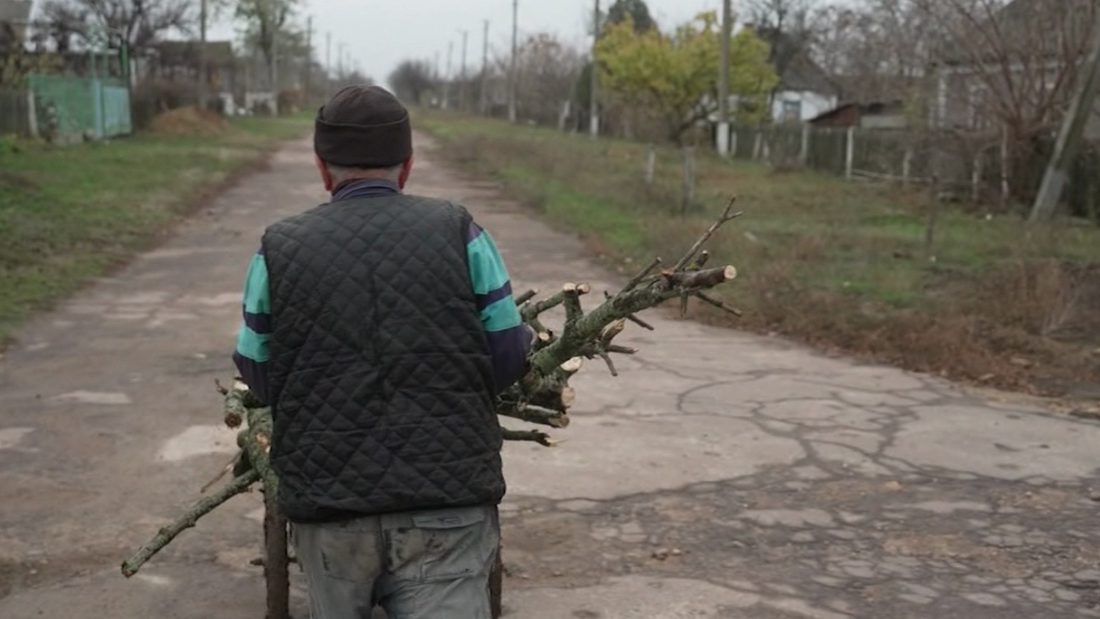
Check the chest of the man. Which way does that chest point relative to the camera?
away from the camera

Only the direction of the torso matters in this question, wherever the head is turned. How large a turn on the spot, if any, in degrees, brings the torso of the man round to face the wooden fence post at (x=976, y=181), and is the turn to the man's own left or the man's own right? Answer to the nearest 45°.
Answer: approximately 45° to the man's own right

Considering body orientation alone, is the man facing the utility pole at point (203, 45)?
yes

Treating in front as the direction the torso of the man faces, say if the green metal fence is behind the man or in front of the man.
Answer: in front

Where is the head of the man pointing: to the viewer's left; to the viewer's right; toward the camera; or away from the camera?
away from the camera

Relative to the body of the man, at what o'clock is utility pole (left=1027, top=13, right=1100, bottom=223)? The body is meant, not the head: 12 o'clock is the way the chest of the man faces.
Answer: The utility pole is roughly at 1 o'clock from the man.

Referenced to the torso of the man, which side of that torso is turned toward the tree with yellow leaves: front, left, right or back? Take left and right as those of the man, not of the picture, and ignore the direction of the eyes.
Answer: front

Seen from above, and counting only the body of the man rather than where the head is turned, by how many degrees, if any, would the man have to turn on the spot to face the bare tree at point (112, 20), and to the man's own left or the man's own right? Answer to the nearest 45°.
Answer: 0° — they already face it

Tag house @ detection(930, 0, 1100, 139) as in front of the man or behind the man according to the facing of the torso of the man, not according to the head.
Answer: in front
